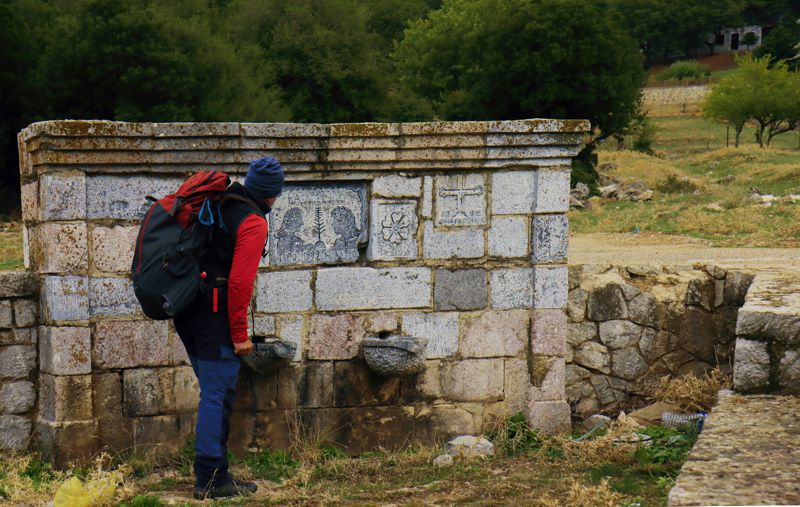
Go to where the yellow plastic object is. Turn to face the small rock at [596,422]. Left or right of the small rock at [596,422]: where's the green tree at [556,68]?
left

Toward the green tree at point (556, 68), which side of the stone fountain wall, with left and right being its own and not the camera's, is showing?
back

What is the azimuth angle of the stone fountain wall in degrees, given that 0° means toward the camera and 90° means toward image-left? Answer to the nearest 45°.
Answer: approximately 0°

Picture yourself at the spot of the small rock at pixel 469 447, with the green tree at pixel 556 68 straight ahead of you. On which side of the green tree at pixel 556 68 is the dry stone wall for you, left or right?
right

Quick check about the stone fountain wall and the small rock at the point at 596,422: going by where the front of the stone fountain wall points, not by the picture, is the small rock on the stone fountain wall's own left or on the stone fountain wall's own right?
on the stone fountain wall's own left

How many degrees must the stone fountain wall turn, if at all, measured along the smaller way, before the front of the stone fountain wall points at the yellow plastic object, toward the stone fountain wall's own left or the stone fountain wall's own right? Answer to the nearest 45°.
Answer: approximately 45° to the stone fountain wall's own right

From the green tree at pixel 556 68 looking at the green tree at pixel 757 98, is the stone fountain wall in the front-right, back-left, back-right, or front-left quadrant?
back-right

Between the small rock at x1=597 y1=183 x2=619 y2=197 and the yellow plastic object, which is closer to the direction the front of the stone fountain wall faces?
the yellow plastic object

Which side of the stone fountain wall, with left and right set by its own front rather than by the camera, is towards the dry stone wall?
left

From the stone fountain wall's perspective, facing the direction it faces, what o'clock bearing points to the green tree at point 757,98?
The green tree is roughly at 7 o'clock from the stone fountain wall.

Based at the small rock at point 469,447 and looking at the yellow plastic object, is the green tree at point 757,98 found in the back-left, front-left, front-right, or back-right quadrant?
back-right
